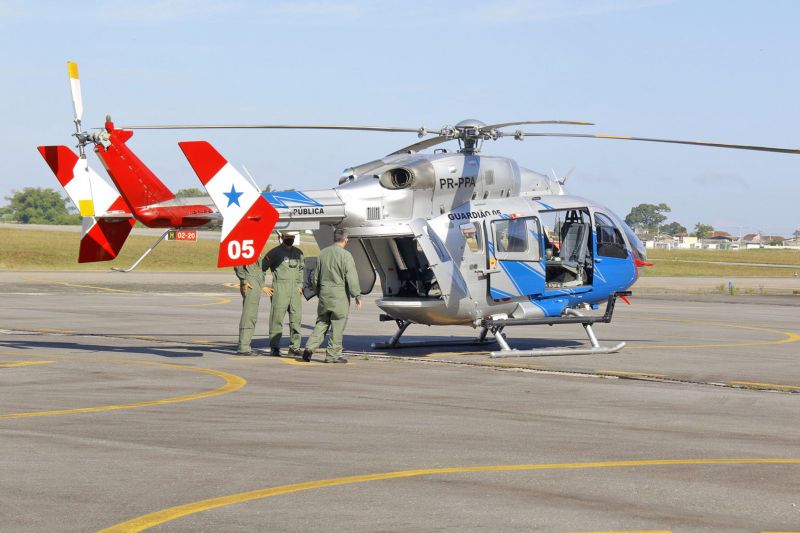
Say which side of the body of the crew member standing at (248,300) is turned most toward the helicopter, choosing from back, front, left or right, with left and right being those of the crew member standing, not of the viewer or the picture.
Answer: front

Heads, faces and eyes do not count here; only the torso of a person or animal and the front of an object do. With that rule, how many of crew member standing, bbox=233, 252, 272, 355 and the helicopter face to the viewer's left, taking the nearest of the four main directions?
0

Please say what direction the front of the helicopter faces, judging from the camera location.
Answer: facing away from the viewer and to the right of the viewer

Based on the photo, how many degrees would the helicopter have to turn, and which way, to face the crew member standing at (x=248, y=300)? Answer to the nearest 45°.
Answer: approximately 135° to its left

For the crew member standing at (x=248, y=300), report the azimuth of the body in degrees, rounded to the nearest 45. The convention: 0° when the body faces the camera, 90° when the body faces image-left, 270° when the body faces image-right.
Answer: approximately 270°

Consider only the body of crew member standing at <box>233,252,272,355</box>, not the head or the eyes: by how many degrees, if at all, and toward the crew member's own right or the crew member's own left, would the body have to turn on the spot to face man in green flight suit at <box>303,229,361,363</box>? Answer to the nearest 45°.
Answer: approximately 45° to the crew member's own right
